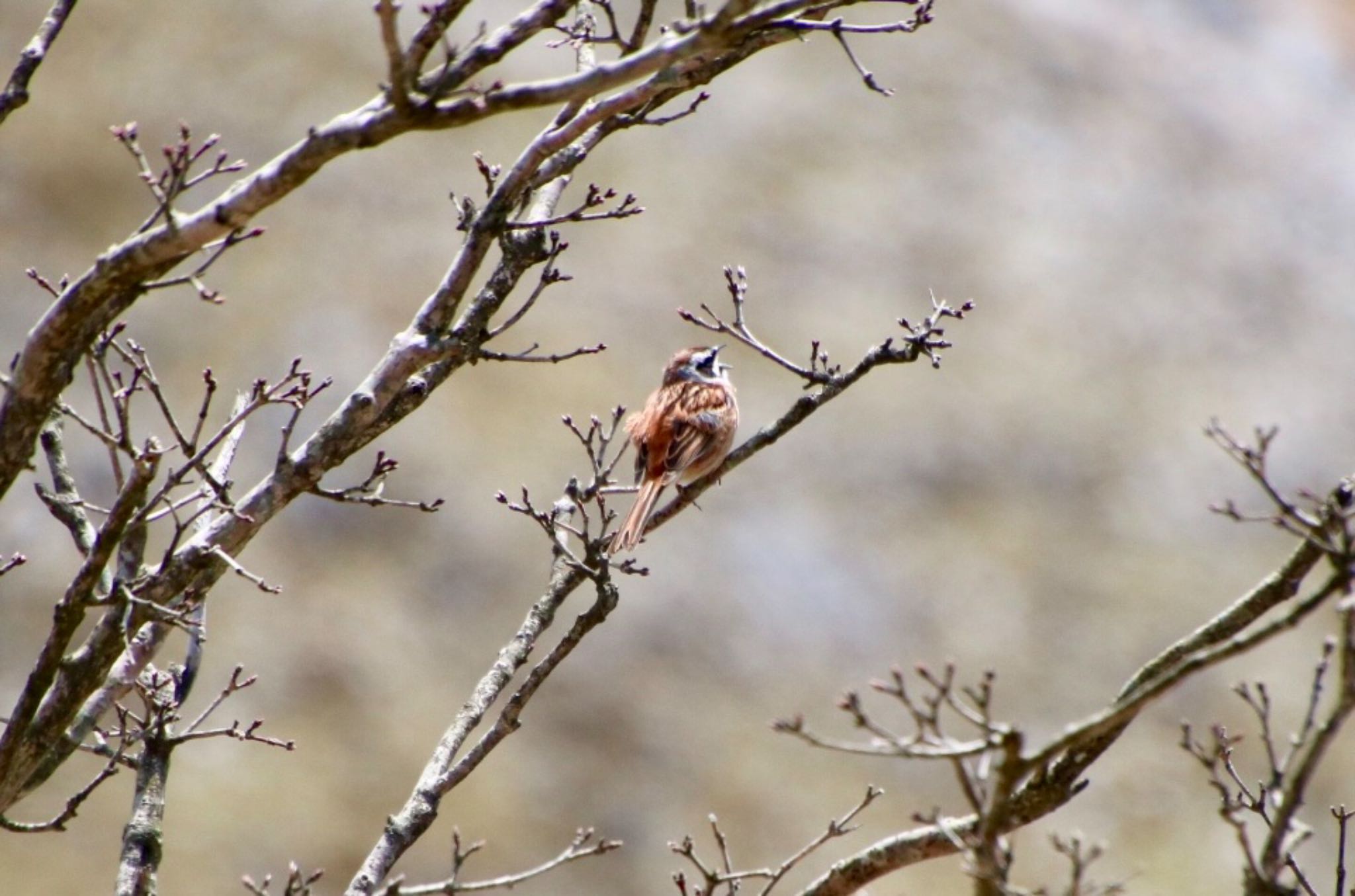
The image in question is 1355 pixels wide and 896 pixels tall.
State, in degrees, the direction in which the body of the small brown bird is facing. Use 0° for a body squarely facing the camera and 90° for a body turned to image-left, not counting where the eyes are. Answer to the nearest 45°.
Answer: approximately 225°
